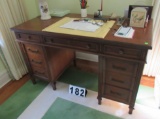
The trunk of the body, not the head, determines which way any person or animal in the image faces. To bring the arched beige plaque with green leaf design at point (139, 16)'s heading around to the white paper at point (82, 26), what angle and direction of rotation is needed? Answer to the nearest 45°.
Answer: approximately 90° to its right

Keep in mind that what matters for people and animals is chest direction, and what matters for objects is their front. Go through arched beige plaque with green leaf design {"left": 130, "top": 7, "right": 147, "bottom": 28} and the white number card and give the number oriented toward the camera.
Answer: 2

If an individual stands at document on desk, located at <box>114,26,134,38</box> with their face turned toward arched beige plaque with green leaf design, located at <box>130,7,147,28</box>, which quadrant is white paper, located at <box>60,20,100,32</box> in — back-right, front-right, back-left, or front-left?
back-left

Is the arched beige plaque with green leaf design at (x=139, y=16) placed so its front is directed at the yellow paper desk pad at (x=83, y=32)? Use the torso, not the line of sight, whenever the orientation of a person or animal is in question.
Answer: no

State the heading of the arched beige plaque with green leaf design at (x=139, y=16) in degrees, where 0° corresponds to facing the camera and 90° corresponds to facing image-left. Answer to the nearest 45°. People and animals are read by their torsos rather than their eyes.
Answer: approximately 0°

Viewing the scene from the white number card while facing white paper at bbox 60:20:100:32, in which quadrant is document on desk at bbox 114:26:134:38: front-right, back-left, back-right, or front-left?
front-right

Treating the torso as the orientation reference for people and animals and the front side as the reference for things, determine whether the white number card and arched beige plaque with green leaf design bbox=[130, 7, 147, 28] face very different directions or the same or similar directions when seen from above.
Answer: same or similar directions
